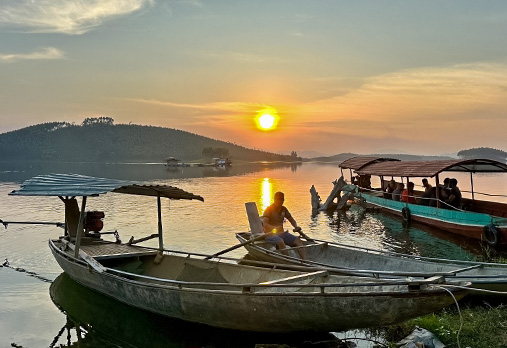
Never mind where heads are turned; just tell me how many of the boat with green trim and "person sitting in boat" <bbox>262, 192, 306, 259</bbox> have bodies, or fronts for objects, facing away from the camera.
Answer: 0

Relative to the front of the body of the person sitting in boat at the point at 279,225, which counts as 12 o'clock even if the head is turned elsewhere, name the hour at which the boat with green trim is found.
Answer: The boat with green trim is roughly at 9 o'clock from the person sitting in boat.

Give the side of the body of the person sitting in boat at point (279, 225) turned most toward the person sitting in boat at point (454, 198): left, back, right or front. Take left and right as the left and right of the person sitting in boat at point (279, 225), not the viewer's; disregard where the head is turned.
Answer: left

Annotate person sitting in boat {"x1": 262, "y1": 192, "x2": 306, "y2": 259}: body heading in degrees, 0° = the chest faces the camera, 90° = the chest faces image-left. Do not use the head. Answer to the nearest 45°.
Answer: approximately 315°

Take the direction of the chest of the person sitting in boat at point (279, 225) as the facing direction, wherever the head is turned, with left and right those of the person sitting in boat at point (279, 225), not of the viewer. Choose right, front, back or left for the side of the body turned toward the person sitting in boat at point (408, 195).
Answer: left
